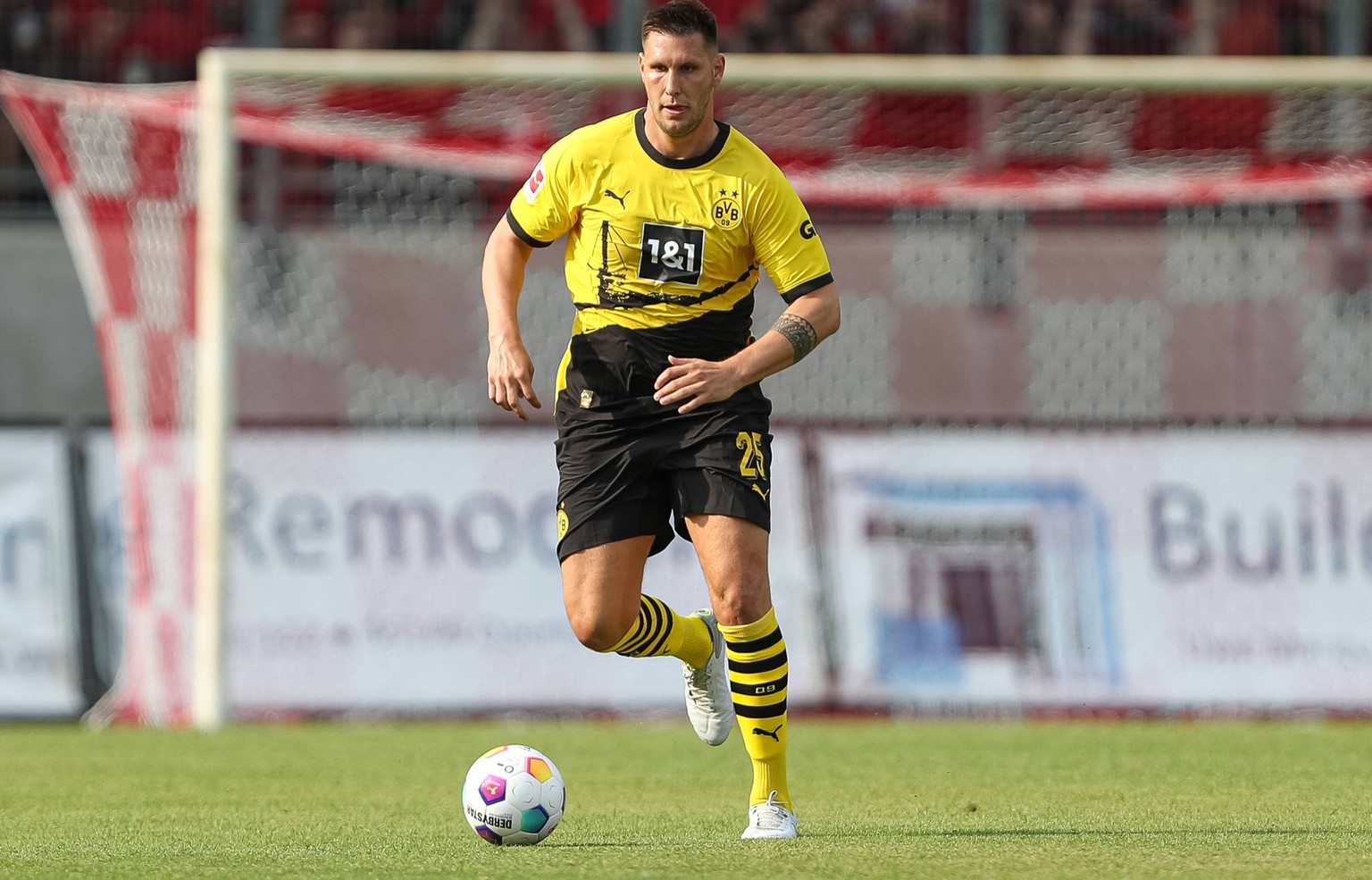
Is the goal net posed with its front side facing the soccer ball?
yes

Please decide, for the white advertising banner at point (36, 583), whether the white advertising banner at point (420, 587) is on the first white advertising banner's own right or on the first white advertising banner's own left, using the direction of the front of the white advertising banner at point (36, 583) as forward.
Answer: on the first white advertising banner's own left

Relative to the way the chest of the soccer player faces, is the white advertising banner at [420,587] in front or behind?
behind

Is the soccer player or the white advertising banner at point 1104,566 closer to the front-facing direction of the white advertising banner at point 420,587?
the soccer player

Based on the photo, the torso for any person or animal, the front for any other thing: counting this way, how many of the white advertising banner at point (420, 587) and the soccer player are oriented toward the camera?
2

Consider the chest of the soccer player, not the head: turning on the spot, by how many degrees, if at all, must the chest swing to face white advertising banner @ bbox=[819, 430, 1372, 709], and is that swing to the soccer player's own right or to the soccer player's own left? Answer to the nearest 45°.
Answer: approximately 135° to the soccer player's own left

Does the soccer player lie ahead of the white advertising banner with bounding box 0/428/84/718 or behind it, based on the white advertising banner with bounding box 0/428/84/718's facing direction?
ahead

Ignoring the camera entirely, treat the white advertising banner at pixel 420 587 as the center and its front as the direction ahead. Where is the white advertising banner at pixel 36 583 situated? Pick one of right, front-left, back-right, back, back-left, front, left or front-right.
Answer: right

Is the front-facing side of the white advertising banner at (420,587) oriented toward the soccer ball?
yes

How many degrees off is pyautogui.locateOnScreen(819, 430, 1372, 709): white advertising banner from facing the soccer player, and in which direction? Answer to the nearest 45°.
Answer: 0° — it already faces them

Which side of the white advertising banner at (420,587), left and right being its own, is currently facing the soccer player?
front
